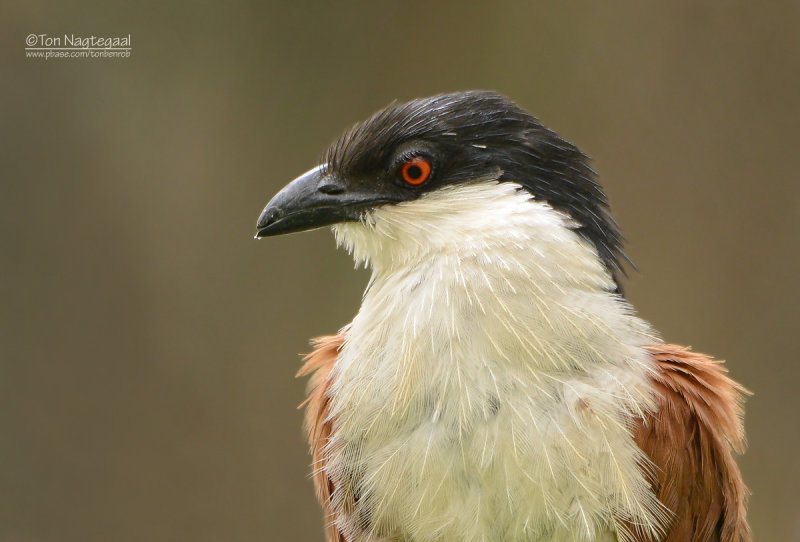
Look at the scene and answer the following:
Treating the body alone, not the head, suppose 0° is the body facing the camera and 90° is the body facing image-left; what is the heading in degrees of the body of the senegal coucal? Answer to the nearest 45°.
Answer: approximately 45°
